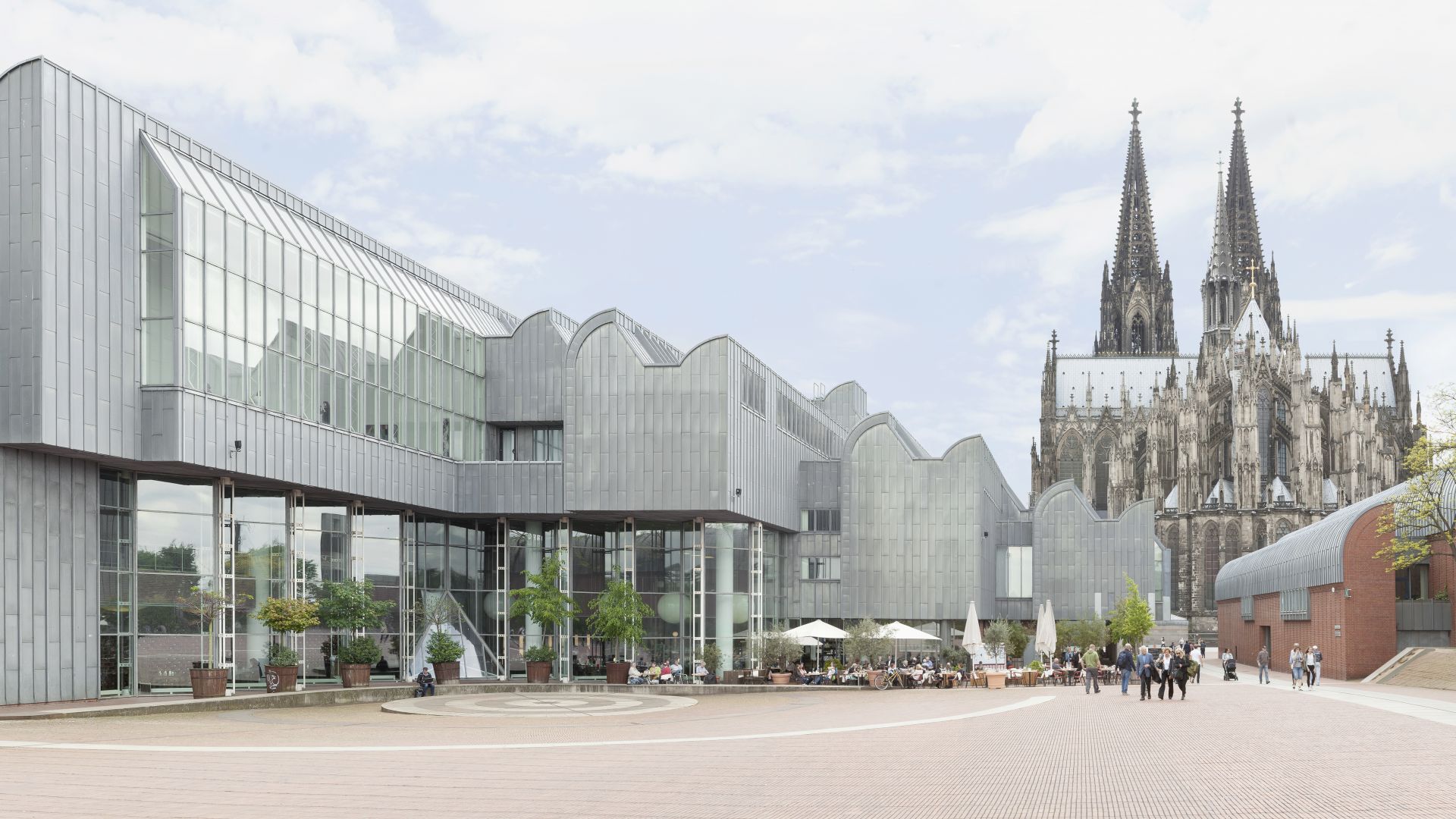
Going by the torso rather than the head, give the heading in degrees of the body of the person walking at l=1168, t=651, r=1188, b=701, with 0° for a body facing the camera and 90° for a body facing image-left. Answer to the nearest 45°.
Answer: approximately 0°

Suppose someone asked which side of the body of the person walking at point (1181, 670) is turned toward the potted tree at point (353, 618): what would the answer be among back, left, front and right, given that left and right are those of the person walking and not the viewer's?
right

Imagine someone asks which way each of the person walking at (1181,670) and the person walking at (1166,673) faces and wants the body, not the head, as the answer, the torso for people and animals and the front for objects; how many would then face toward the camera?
2

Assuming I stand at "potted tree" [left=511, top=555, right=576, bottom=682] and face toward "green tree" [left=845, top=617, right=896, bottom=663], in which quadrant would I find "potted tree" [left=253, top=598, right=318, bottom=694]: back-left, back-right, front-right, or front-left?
back-right

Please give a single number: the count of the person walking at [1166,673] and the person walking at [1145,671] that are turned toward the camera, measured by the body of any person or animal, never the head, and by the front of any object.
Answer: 2
